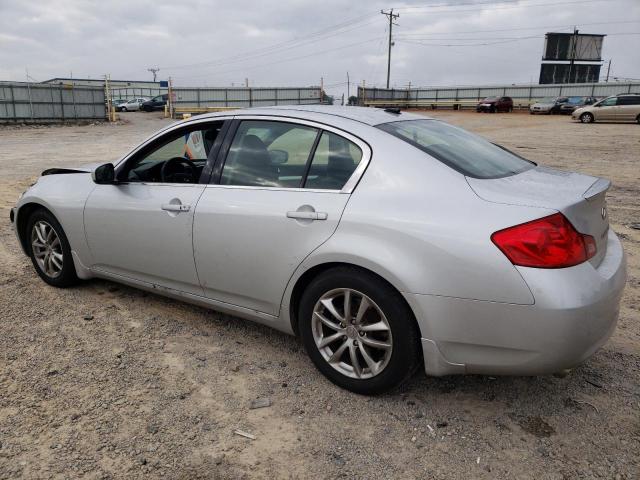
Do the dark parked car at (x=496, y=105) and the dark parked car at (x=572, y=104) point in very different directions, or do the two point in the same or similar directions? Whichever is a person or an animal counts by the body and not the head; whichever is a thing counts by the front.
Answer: same or similar directions

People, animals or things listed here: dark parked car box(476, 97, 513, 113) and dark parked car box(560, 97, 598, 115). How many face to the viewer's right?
0

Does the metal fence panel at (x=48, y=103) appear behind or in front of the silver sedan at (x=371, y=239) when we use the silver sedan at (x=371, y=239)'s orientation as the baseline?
in front

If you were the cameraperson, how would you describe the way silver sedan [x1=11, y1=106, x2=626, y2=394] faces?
facing away from the viewer and to the left of the viewer

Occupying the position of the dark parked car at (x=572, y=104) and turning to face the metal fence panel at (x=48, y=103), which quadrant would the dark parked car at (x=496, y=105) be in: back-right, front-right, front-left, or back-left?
front-right

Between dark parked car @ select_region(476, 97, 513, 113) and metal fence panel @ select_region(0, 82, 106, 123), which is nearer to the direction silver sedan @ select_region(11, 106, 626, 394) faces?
the metal fence panel

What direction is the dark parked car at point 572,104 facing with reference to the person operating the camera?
facing the viewer and to the left of the viewer

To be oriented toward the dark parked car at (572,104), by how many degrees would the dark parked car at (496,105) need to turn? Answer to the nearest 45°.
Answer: approximately 90° to its left

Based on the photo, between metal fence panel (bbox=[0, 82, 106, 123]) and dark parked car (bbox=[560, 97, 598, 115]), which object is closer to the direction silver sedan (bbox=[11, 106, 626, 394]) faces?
the metal fence panel

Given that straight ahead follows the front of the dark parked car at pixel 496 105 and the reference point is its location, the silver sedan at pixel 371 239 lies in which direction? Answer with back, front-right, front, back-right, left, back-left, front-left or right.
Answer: front-left
